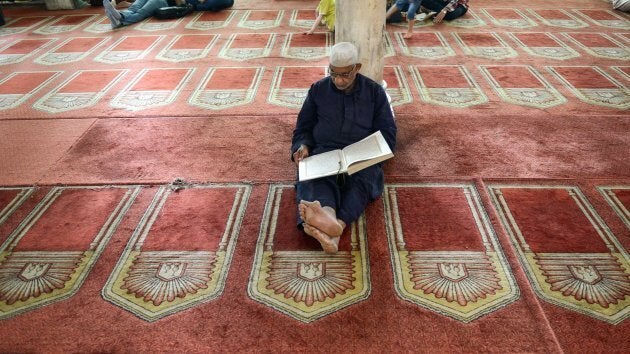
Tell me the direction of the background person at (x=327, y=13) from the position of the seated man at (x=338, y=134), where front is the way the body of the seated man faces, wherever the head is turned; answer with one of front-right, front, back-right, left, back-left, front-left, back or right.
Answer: back

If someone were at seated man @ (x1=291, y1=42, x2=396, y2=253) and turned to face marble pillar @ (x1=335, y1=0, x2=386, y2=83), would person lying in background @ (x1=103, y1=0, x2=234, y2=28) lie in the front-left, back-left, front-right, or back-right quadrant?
front-left

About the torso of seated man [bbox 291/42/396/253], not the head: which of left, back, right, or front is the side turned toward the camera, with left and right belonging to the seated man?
front

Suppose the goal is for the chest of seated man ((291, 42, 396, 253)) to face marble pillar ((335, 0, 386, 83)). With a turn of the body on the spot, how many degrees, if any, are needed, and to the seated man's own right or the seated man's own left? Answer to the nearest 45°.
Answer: approximately 180°
